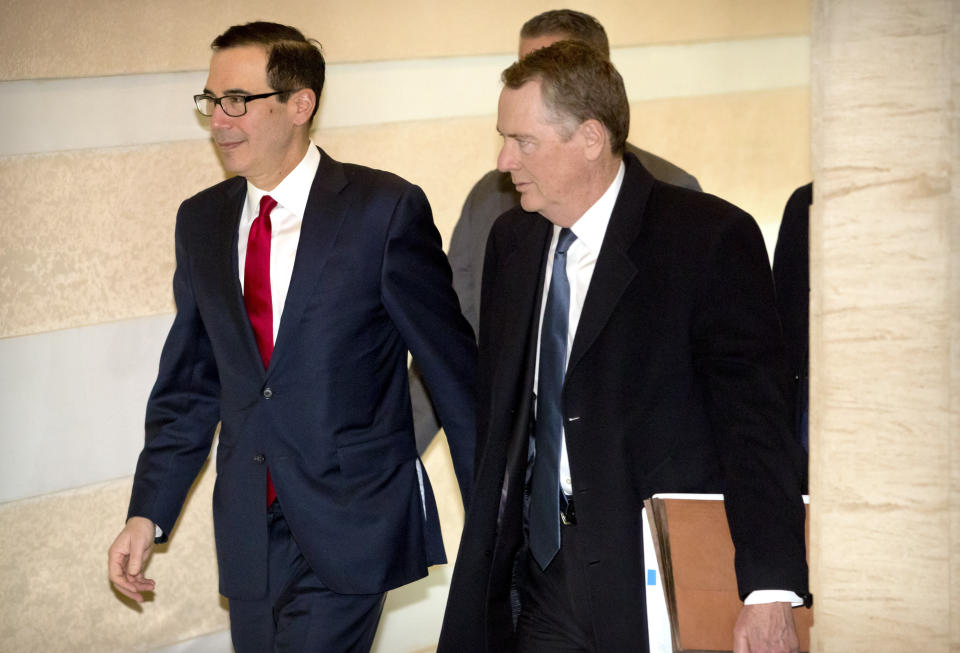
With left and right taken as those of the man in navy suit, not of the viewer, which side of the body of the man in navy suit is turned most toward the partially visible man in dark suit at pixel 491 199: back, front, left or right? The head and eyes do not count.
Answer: back

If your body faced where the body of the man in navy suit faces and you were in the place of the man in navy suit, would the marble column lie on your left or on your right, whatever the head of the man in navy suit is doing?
on your left

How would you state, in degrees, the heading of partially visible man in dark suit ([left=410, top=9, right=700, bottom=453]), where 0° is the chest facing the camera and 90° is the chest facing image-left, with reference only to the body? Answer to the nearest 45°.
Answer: approximately 45°

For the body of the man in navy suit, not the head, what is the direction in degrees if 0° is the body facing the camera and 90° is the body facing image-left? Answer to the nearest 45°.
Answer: approximately 45°

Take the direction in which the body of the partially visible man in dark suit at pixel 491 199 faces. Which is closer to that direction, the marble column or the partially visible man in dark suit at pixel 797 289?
the marble column

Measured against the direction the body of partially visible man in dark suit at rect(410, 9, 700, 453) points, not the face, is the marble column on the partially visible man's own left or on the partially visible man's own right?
on the partially visible man's own left

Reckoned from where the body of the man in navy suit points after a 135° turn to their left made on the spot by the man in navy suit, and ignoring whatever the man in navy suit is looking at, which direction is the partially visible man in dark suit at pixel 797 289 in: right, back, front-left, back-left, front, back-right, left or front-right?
front

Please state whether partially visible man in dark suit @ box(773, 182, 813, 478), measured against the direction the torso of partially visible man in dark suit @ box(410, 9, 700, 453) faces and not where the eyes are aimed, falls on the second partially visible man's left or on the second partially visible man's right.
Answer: on the second partially visible man's left
